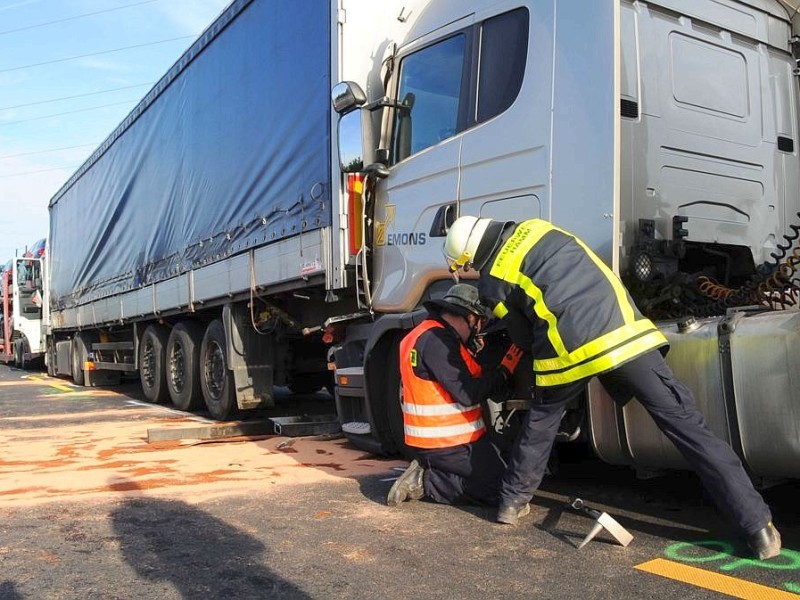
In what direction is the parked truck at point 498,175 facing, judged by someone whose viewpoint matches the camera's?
facing away from the viewer and to the left of the viewer

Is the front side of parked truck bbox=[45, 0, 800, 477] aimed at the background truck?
yes
